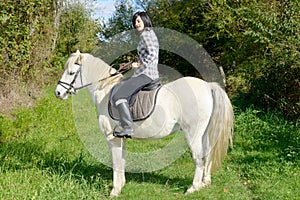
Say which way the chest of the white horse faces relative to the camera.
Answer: to the viewer's left

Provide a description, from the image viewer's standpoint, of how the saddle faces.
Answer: facing to the left of the viewer

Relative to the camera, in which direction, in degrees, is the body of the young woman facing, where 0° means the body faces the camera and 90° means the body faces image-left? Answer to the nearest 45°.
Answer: approximately 90°
